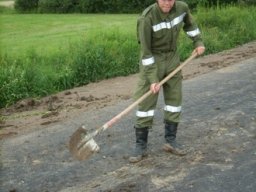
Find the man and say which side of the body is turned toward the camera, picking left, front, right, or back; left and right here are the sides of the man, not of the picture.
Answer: front

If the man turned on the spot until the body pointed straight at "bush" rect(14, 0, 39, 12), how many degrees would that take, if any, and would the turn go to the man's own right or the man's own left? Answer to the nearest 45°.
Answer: approximately 180°
